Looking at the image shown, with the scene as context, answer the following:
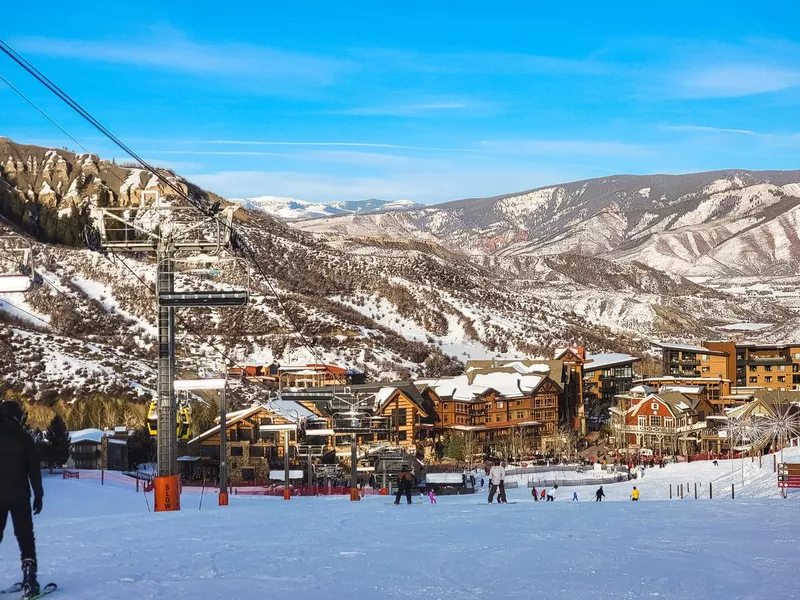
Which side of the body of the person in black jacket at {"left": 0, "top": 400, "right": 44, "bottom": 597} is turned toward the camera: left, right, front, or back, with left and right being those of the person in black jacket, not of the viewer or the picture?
back

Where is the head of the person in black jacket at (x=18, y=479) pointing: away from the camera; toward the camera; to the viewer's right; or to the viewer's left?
away from the camera

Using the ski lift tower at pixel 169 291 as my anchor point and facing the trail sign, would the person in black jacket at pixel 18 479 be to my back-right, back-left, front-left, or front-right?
back-right

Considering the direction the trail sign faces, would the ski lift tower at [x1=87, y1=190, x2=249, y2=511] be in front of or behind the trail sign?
in front

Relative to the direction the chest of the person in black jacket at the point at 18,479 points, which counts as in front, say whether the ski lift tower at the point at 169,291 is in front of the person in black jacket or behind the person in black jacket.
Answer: in front

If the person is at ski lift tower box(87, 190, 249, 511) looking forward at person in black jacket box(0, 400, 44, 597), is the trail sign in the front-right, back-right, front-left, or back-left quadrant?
back-left

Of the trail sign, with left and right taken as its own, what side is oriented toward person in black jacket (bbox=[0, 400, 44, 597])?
front

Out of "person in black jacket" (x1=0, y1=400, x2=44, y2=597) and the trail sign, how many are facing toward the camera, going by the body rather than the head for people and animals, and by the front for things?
1

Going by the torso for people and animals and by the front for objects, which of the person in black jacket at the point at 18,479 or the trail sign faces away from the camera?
the person in black jacket
